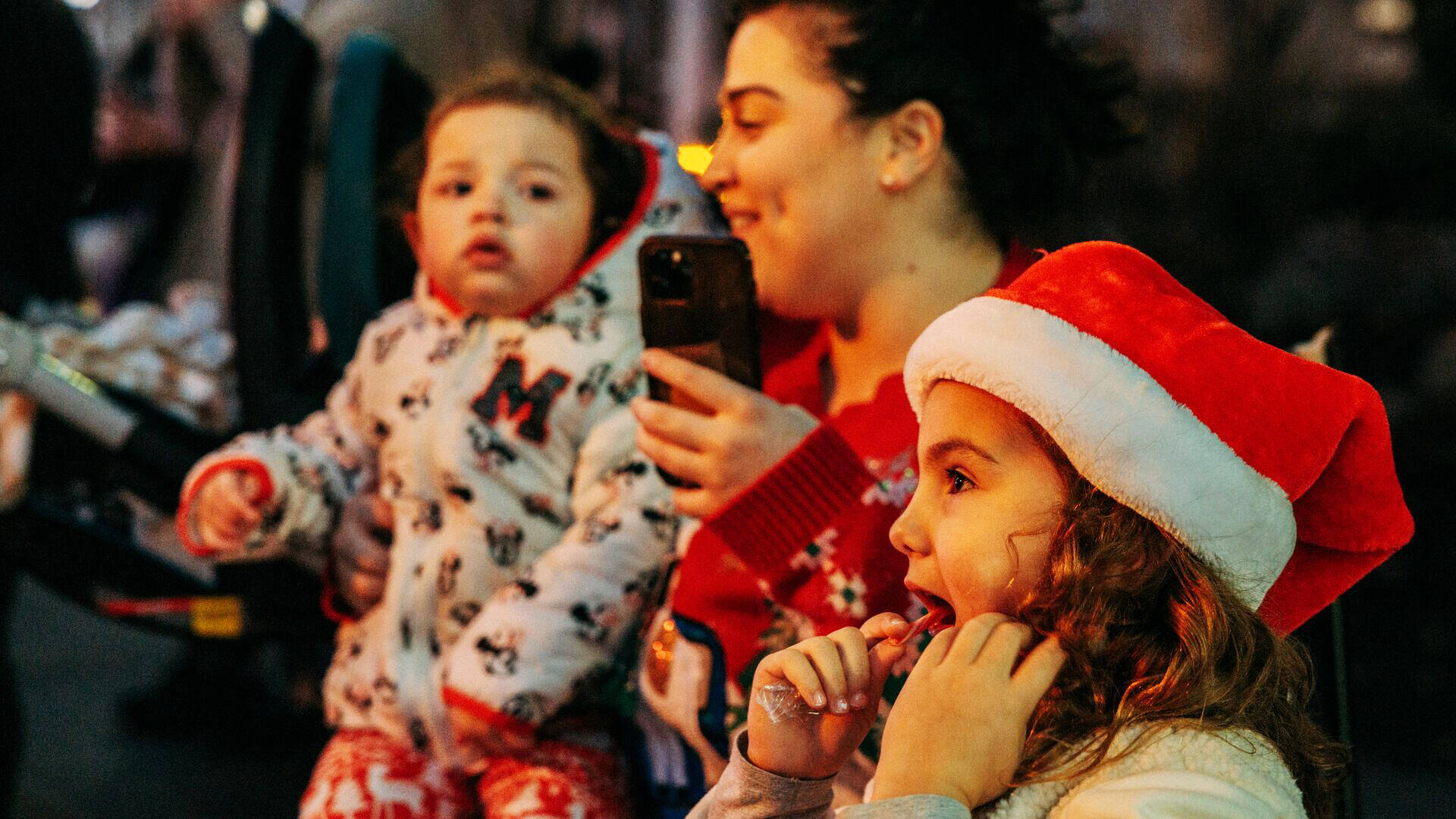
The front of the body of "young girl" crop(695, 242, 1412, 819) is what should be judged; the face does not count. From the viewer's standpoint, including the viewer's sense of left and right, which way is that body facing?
facing to the left of the viewer

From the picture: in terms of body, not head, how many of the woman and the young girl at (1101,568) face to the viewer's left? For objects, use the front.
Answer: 2

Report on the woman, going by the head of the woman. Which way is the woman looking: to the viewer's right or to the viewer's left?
to the viewer's left

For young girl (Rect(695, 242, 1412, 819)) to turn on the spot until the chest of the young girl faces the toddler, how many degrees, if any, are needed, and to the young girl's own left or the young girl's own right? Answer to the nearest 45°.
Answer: approximately 45° to the young girl's own right

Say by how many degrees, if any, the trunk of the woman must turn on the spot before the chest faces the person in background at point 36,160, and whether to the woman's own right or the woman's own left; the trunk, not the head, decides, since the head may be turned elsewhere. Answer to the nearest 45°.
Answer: approximately 45° to the woman's own right

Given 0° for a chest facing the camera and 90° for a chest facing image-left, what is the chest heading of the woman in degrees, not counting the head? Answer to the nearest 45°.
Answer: approximately 90°
